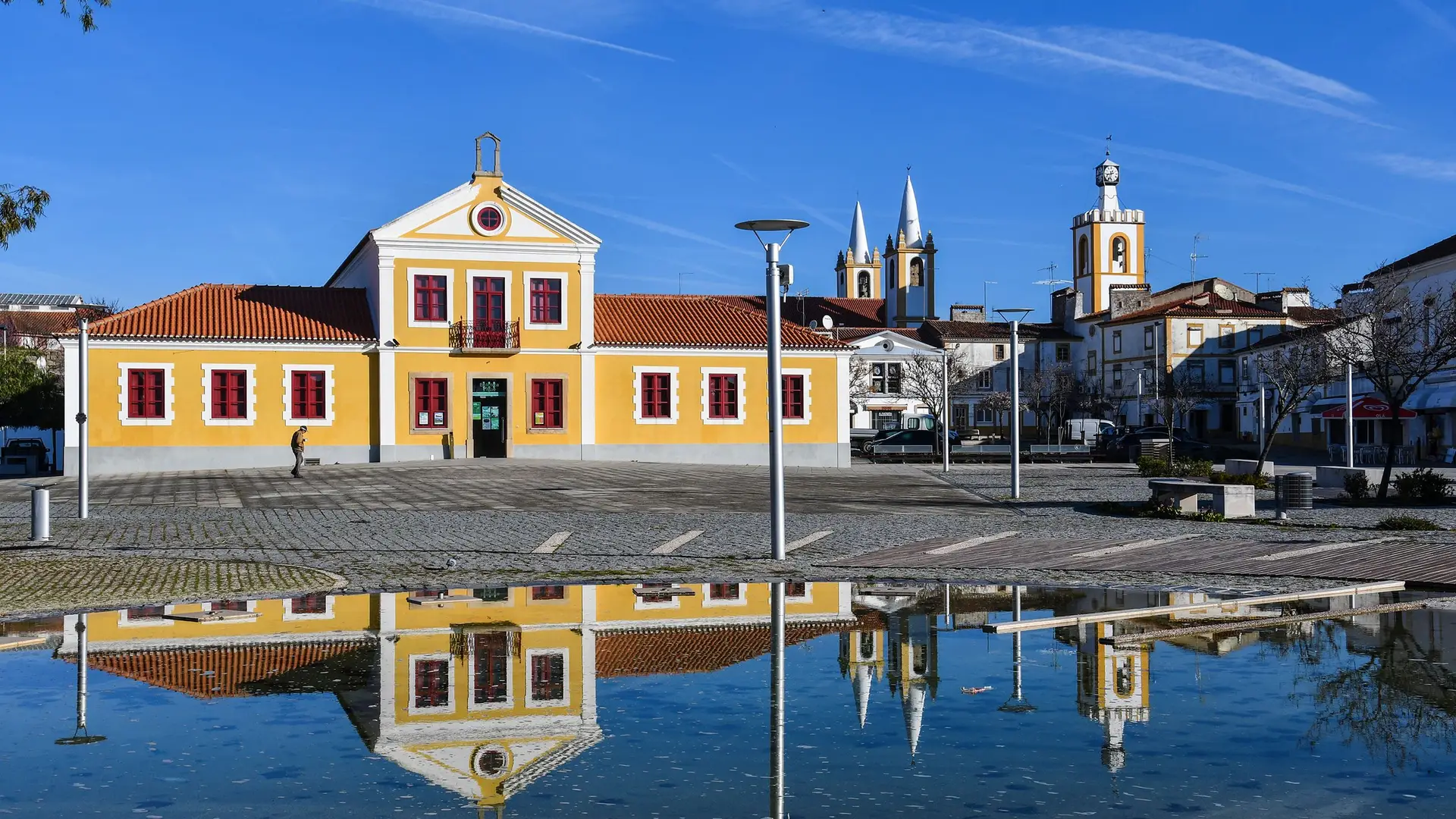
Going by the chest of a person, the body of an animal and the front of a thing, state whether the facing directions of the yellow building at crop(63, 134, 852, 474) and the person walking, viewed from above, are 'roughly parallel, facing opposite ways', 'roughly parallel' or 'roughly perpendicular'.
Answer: roughly perpendicular

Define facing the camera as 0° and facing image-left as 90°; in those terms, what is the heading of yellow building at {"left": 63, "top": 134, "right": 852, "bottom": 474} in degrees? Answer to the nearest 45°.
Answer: approximately 0°

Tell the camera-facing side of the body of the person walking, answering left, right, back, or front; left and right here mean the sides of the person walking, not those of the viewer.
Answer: right

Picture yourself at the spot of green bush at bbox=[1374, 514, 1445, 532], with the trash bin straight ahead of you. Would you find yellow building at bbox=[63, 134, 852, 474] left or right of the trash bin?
left

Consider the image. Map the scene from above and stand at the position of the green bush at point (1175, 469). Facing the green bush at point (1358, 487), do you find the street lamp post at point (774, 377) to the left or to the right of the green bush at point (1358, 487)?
right
